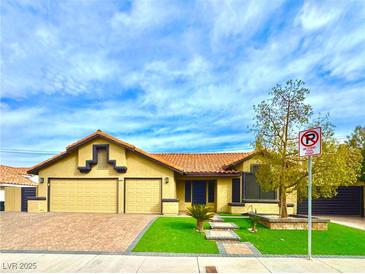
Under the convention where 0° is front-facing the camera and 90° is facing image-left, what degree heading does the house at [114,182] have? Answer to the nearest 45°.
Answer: approximately 0°

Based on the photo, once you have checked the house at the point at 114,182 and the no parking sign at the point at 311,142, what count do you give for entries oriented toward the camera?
2

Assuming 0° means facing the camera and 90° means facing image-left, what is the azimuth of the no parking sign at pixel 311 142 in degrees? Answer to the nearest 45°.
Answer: approximately 0°
